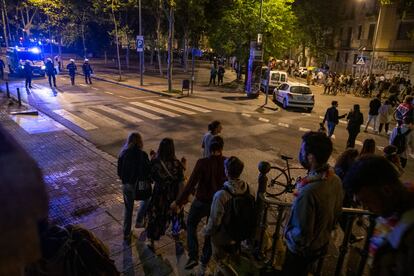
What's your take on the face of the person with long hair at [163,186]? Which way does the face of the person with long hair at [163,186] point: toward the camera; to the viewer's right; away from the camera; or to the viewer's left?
away from the camera

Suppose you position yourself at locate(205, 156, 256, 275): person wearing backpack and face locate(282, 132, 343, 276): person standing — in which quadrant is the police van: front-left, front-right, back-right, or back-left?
back-left

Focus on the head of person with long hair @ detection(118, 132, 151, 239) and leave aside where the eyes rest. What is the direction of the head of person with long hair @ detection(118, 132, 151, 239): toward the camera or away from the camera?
away from the camera

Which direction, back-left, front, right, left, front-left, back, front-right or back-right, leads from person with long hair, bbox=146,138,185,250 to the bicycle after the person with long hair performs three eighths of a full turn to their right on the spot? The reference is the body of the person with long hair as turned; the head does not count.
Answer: left

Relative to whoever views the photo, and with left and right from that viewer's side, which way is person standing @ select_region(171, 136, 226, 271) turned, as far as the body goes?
facing away from the viewer

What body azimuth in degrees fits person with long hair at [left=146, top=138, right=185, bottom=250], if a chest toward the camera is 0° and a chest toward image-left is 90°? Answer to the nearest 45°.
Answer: approximately 180°

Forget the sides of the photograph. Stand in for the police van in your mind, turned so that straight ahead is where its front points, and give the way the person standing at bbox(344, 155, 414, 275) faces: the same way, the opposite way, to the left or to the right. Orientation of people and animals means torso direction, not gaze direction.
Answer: the opposite way

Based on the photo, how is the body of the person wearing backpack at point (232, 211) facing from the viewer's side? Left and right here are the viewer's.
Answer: facing away from the viewer and to the left of the viewer

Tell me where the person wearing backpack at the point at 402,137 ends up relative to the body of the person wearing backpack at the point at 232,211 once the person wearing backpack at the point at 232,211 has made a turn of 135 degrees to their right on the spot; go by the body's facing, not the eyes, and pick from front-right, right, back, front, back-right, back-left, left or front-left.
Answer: front-left

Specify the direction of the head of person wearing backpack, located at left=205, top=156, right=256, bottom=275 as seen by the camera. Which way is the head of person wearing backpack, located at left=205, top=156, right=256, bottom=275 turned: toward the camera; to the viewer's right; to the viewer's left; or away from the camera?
away from the camera

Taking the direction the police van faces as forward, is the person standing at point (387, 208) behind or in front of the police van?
in front
